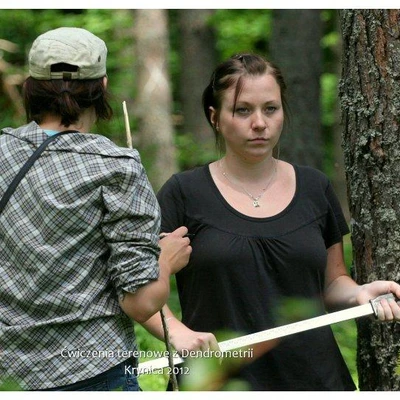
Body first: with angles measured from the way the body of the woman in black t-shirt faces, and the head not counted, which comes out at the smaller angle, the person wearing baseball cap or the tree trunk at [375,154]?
the person wearing baseball cap

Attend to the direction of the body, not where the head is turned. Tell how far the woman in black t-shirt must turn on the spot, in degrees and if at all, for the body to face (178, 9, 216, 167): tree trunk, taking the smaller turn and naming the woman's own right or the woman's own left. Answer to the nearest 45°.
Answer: approximately 180°

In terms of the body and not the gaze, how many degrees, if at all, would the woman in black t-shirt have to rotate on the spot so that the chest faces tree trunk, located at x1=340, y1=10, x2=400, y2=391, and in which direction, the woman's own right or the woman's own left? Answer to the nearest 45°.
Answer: approximately 135° to the woman's own left

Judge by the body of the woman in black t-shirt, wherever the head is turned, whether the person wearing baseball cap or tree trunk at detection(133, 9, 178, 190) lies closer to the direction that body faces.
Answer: the person wearing baseball cap

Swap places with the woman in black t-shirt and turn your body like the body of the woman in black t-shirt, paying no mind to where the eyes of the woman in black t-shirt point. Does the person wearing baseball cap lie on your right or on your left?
on your right

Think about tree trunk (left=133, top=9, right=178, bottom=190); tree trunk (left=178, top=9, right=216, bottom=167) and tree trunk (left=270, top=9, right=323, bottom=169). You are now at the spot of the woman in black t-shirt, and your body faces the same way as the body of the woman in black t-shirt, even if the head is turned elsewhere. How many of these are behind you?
3

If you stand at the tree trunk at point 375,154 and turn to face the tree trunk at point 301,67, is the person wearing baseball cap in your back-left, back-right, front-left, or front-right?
back-left

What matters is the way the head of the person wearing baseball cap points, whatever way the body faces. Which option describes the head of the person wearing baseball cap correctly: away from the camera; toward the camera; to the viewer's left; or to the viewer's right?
away from the camera

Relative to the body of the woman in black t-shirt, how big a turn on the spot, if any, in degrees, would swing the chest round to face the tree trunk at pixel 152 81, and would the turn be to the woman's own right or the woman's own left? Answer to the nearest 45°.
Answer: approximately 180°

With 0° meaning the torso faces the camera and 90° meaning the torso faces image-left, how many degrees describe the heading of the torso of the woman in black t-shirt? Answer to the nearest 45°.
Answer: approximately 0°

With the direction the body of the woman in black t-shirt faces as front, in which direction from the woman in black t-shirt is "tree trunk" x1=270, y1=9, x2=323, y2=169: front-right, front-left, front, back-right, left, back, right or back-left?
back
